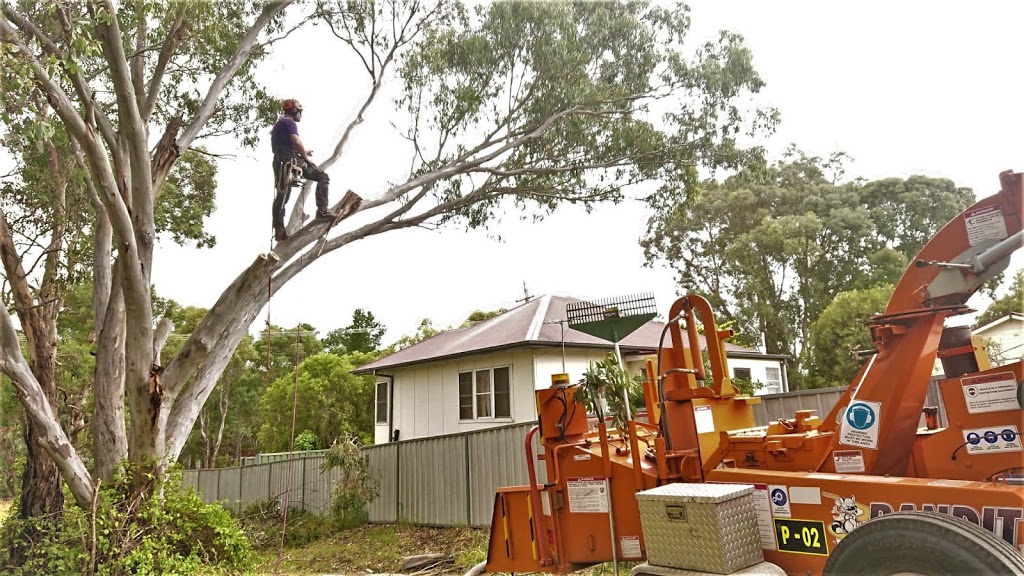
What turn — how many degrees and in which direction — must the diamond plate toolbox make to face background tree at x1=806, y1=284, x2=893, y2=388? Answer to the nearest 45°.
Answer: approximately 135° to its right

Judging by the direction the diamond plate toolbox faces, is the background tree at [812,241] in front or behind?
behind

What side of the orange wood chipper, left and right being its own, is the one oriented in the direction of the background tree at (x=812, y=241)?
left

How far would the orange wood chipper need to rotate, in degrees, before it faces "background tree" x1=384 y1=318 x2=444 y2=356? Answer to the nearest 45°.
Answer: approximately 135° to its left

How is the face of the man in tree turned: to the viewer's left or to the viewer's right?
to the viewer's right

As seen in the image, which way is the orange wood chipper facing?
to the viewer's right

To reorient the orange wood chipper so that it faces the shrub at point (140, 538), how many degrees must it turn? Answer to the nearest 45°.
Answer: approximately 180°

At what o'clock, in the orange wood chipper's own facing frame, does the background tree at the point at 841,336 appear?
The background tree is roughly at 9 o'clock from the orange wood chipper.

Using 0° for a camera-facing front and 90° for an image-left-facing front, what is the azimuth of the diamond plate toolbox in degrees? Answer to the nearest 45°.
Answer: approximately 45°

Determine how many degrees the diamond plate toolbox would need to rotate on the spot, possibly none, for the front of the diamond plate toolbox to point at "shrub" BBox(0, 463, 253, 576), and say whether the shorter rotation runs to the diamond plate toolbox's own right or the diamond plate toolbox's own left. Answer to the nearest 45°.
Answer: approximately 45° to the diamond plate toolbox's own right

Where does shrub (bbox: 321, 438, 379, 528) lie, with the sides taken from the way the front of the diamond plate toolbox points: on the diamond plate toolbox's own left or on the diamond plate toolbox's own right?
on the diamond plate toolbox's own right
